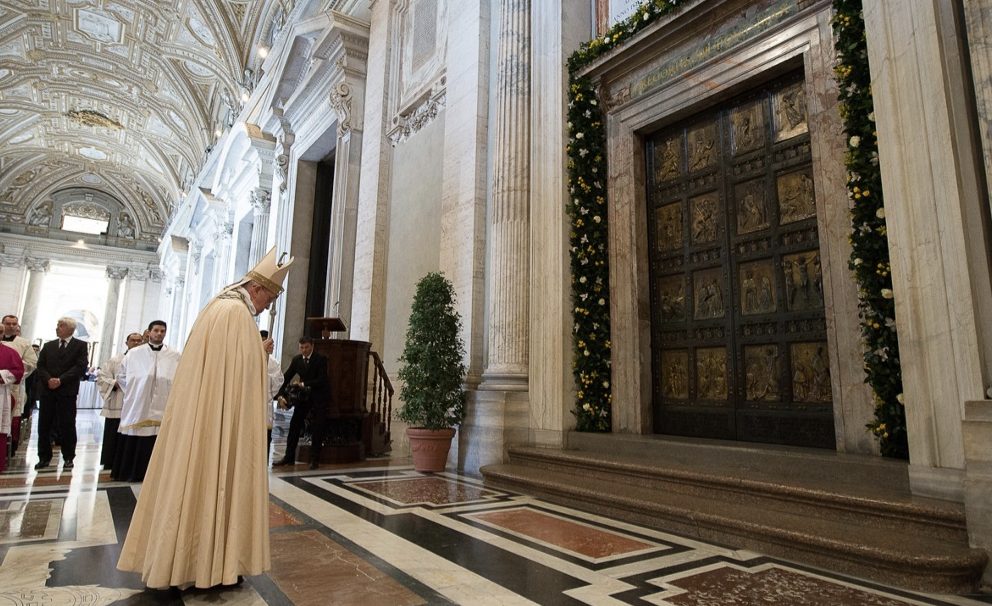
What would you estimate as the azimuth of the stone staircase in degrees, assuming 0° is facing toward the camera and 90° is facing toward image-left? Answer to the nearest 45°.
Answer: approximately 45°

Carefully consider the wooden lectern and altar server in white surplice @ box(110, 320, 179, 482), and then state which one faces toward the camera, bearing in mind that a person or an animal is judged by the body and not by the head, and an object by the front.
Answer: the altar server in white surplice

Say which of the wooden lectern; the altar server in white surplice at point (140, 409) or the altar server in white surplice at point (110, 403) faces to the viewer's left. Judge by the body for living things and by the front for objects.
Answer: the wooden lectern

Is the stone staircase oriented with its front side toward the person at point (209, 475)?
yes

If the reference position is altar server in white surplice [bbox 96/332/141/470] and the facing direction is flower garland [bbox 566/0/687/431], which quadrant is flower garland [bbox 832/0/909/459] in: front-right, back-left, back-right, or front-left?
front-right

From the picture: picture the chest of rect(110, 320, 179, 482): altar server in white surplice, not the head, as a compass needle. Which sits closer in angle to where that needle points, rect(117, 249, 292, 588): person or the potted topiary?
the person

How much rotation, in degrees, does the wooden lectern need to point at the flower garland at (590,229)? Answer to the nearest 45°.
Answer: approximately 135° to its left

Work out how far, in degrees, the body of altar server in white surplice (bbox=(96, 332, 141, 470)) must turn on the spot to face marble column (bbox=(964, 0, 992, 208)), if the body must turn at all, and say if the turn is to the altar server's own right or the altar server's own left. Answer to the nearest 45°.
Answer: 0° — they already face it

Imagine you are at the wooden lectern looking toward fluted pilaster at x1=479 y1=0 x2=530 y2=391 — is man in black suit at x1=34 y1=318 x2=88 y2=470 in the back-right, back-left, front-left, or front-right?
back-right

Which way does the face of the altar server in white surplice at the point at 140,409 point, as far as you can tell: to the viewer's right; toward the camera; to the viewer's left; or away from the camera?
toward the camera

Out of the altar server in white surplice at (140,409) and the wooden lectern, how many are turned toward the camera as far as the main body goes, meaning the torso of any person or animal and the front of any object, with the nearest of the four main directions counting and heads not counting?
1
